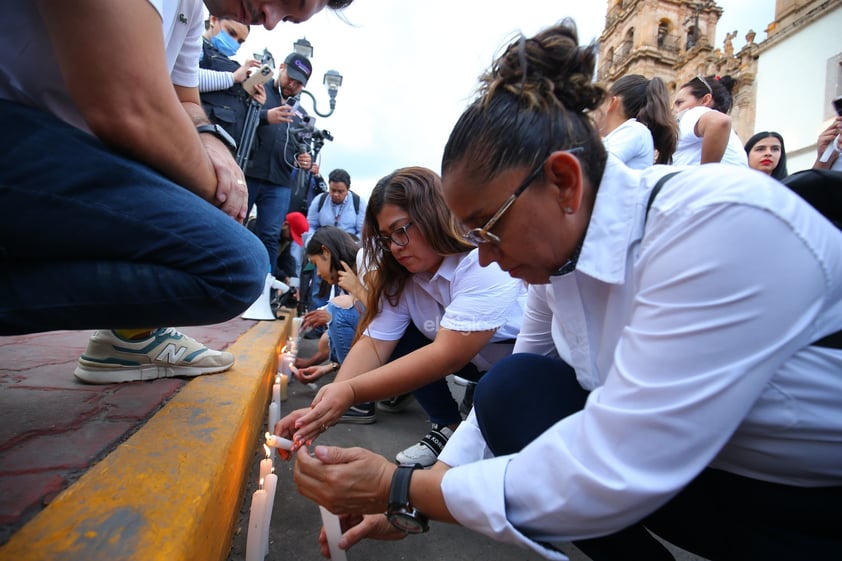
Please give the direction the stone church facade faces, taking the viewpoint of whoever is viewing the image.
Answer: facing the viewer and to the left of the viewer

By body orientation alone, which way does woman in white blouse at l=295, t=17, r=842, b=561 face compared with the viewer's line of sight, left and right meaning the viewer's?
facing to the left of the viewer

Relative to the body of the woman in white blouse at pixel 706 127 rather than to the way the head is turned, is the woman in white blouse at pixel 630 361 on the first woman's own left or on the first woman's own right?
on the first woman's own left

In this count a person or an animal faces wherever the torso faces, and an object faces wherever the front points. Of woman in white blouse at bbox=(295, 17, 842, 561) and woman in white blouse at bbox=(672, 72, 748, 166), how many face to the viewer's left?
2

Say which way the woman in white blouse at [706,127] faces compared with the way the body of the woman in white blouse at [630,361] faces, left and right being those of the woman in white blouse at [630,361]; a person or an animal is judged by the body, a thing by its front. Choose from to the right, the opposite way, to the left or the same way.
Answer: the same way

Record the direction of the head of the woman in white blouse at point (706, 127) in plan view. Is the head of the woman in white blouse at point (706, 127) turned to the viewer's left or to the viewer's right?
to the viewer's left

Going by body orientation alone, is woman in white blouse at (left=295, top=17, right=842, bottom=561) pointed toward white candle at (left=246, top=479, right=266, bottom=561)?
yes

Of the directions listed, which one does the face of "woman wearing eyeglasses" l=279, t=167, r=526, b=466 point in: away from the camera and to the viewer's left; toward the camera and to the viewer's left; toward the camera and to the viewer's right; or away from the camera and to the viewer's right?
toward the camera and to the viewer's left

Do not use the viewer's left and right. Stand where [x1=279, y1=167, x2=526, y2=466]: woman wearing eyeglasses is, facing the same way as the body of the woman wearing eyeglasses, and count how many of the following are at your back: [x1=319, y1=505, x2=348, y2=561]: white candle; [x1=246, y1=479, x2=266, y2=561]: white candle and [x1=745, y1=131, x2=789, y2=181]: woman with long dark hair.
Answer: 1

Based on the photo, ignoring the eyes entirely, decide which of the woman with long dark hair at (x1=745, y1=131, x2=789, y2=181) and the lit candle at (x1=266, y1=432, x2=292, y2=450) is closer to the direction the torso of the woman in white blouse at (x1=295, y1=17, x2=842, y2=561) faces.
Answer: the lit candle

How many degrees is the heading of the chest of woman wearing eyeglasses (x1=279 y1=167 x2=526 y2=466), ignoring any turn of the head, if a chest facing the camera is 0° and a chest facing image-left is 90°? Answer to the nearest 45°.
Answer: approximately 45°

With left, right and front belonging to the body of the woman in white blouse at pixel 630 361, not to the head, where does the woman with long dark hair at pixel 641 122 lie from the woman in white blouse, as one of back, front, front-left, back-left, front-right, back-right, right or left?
right

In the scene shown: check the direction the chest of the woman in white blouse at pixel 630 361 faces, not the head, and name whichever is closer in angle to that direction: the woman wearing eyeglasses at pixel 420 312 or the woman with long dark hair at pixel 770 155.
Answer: the woman wearing eyeglasses

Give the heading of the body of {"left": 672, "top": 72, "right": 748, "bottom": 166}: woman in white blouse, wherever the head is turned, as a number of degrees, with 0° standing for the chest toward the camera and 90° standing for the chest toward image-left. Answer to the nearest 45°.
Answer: approximately 90°

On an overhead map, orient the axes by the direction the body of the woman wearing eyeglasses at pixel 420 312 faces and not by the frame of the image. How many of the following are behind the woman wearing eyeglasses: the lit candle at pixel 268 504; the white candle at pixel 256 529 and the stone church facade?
1
